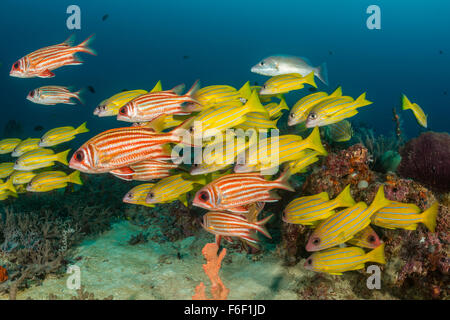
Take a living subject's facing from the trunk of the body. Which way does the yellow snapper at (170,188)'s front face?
to the viewer's left

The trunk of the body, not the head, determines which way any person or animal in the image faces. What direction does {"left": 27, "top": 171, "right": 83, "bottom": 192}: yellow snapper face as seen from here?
to the viewer's left

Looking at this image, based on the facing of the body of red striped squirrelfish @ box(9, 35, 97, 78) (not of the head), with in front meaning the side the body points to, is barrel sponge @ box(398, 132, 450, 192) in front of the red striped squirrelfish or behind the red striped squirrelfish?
behind

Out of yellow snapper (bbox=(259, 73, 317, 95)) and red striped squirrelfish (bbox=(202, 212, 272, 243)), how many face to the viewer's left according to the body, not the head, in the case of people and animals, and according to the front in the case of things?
2

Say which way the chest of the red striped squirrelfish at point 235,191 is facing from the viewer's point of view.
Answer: to the viewer's left

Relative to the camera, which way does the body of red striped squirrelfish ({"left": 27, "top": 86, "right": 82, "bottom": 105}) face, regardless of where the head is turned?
to the viewer's left

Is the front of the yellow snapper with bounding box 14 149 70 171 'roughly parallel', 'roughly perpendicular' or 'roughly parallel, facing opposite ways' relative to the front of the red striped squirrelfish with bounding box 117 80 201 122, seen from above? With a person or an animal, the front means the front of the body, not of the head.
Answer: roughly parallel

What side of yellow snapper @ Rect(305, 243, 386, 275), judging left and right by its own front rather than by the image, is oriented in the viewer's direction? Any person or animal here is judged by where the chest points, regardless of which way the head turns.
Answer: left

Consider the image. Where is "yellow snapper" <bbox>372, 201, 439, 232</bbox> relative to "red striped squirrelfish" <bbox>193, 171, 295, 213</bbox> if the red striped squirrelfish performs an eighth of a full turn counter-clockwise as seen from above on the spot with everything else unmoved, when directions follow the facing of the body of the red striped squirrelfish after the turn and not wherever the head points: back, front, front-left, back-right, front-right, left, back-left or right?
back-left
